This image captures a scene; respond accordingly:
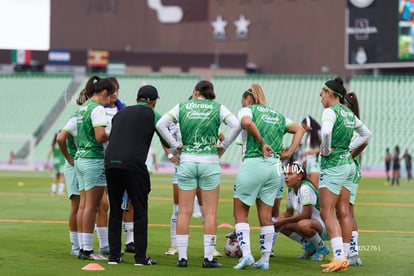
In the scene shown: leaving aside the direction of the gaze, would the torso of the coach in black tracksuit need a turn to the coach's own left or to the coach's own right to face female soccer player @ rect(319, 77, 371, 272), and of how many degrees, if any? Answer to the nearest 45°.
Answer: approximately 45° to the coach's own right

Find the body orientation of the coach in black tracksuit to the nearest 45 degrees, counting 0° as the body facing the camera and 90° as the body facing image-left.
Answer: approximately 225°

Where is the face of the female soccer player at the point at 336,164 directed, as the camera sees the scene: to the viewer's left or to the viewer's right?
to the viewer's left
